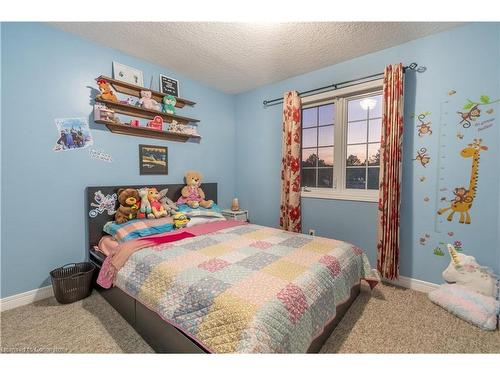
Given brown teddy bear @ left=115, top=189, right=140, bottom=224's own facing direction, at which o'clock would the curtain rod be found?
The curtain rod is roughly at 11 o'clock from the brown teddy bear.

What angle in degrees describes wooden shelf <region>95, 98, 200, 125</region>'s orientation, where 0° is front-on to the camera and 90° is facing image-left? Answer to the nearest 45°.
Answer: approximately 315°

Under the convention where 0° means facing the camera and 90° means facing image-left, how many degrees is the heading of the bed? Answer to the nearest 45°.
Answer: approximately 315°

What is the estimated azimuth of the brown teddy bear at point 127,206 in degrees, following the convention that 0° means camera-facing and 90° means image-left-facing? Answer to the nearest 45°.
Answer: approximately 315°

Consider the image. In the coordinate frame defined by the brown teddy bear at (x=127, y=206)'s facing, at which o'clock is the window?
The window is roughly at 11 o'clock from the brown teddy bear.
